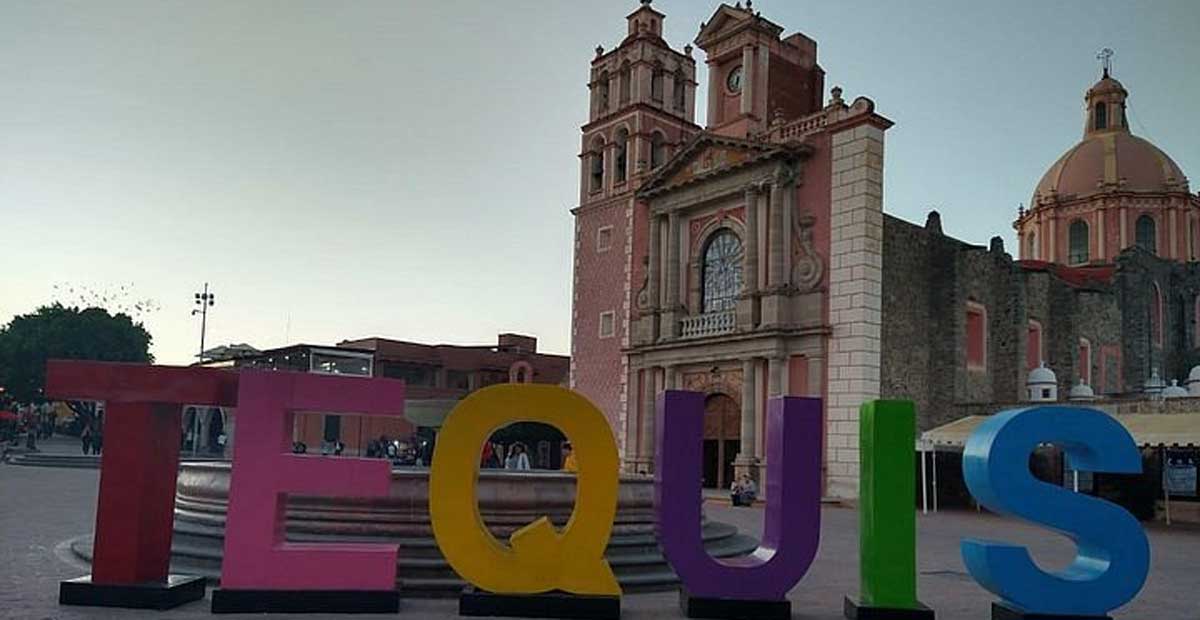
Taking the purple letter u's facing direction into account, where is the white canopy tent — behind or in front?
behind

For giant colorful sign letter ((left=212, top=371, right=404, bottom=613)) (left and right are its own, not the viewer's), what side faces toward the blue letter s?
left

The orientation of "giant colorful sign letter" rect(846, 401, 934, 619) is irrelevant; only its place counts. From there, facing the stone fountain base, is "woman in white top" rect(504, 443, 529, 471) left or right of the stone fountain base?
right

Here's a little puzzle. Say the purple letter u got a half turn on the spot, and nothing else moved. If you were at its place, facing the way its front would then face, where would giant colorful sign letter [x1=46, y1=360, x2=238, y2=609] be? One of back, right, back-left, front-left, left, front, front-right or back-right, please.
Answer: left

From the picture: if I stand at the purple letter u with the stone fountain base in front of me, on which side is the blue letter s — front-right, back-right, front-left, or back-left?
back-right

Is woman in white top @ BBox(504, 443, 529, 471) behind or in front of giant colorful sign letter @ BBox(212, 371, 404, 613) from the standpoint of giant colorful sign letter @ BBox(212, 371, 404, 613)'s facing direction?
behind

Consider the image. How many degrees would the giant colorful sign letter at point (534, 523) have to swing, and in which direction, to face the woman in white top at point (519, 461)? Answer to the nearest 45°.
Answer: approximately 180°

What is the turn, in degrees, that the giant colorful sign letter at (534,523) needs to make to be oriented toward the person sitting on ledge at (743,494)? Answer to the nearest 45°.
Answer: approximately 180°

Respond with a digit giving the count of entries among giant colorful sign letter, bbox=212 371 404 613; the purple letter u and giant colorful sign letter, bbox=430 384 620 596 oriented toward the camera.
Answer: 3

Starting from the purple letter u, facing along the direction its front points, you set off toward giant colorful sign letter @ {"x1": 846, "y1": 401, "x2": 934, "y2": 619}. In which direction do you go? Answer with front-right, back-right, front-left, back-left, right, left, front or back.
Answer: left

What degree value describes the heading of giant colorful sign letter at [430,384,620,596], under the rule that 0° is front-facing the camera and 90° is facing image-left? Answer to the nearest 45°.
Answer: approximately 0°

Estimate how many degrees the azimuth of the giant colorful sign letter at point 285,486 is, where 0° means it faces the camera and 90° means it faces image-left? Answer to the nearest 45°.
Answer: approximately 0°

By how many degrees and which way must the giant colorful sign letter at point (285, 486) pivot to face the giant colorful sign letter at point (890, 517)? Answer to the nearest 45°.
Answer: approximately 90° to its left
